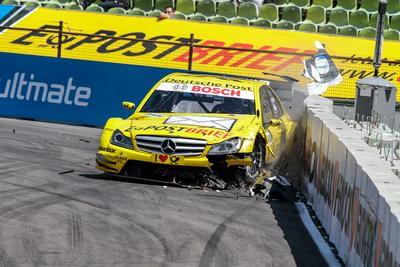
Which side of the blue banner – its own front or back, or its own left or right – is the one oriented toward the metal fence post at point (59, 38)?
back

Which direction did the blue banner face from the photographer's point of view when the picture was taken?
facing the viewer

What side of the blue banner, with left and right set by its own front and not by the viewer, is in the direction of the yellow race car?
front

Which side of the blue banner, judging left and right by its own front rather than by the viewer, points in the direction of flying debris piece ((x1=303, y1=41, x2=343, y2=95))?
left

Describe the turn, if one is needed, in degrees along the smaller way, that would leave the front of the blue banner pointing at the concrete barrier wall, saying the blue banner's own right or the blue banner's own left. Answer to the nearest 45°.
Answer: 0° — it already faces it

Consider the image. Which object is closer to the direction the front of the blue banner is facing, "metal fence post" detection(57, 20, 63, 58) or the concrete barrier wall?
the concrete barrier wall
